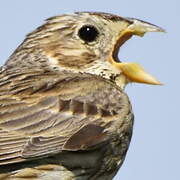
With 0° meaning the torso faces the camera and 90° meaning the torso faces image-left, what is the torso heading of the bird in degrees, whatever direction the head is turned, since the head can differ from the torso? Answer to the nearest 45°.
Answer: approximately 270°
